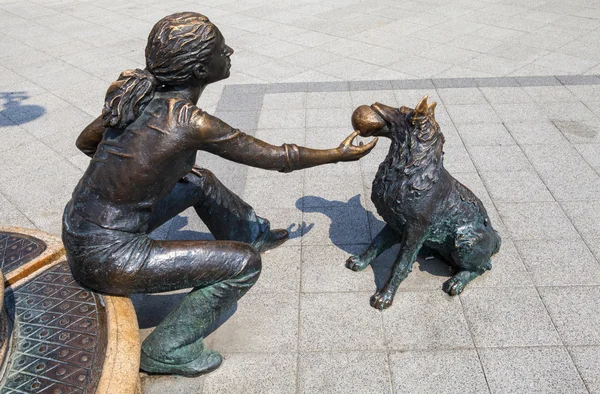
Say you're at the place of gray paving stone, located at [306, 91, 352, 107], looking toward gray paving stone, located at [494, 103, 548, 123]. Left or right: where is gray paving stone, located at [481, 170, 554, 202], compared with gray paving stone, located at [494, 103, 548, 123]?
right

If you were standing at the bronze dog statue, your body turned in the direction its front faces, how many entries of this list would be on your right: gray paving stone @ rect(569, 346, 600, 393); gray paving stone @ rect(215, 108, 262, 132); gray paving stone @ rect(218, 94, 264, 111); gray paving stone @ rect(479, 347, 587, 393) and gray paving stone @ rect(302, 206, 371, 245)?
3

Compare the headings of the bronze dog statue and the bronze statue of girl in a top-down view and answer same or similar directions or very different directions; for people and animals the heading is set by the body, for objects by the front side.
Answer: very different directions

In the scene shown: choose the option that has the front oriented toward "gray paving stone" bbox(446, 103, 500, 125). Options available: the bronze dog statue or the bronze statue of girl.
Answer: the bronze statue of girl

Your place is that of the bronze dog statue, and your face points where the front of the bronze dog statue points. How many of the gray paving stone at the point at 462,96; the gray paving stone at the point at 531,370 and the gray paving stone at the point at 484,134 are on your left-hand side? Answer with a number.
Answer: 1

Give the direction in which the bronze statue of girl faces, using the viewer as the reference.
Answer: facing away from the viewer and to the right of the viewer

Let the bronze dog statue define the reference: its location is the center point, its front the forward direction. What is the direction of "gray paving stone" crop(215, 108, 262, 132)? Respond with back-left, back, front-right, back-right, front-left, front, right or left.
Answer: right

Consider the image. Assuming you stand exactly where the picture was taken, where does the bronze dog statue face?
facing the viewer and to the left of the viewer

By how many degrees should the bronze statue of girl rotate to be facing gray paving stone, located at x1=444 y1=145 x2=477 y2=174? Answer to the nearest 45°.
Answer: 0° — it already faces it

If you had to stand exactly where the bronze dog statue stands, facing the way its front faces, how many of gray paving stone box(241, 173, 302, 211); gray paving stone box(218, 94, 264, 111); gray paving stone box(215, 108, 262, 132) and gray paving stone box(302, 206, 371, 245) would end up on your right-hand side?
4

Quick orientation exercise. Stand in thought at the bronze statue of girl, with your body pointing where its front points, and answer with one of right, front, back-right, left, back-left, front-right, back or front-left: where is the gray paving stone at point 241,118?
front-left

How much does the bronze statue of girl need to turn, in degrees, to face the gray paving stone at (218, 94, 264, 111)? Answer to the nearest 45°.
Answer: approximately 45° to its left

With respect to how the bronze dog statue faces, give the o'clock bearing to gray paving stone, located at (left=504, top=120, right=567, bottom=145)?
The gray paving stone is roughly at 5 o'clock from the bronze dog statue.

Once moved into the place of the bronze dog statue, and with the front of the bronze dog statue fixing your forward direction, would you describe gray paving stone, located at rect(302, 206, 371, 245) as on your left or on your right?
on your right

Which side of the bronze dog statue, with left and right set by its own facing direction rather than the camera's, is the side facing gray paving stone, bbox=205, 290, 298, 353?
front

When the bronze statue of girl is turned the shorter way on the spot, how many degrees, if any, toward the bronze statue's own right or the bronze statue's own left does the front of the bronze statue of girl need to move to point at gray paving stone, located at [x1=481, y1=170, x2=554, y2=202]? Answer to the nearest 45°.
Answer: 0° — it already faces it
